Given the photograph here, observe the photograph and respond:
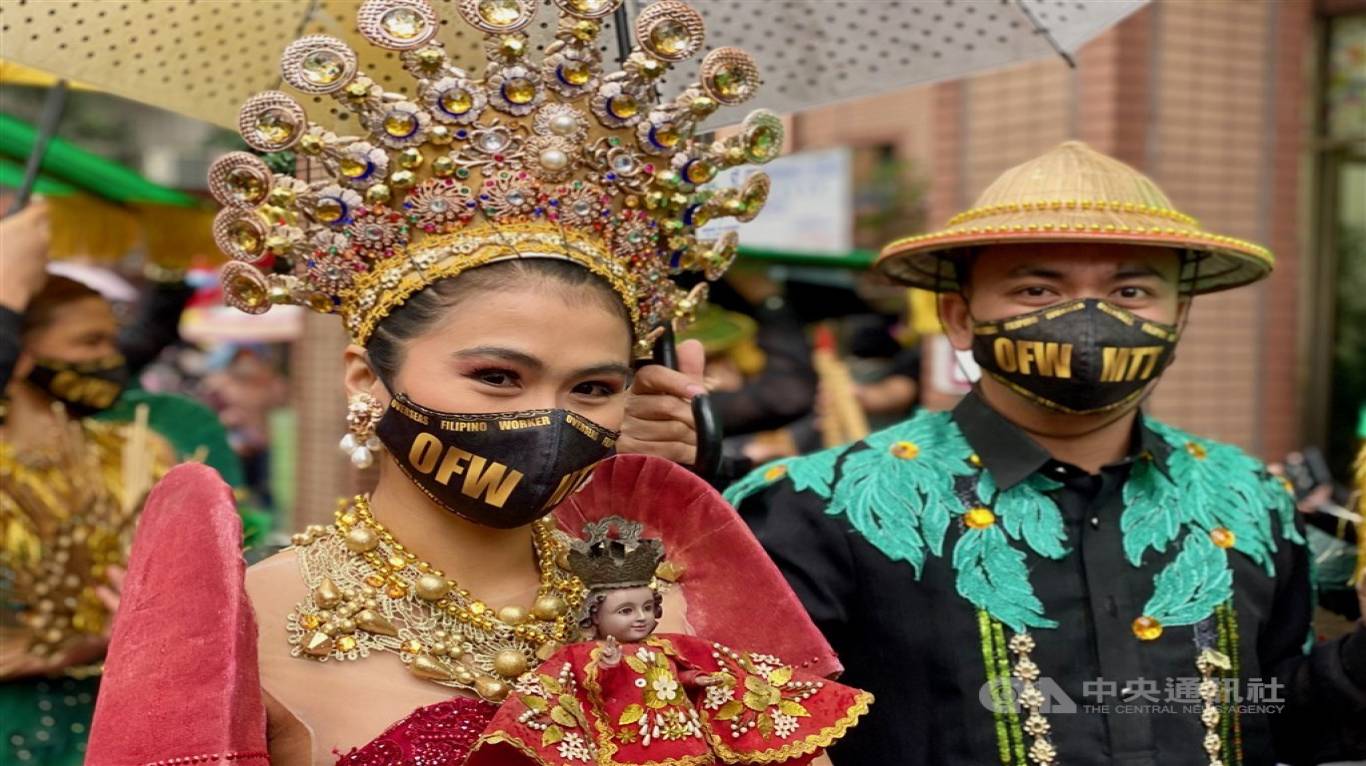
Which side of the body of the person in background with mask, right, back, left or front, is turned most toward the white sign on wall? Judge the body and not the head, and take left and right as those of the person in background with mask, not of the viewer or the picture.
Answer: left

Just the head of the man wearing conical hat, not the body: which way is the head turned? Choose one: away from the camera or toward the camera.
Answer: toward the camera

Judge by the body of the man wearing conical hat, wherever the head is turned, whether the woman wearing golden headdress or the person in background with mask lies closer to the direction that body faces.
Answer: the woman wearing golden headdress

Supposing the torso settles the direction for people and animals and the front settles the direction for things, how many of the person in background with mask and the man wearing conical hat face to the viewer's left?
0

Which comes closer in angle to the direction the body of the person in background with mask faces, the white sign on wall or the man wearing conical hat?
the man wearing conical hat

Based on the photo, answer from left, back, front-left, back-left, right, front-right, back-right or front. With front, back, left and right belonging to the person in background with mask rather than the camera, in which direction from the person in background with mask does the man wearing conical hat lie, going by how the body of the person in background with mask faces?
front

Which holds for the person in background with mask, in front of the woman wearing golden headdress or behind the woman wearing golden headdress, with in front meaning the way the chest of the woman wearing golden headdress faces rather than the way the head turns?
behind

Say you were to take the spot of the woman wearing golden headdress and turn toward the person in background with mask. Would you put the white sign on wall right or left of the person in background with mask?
right

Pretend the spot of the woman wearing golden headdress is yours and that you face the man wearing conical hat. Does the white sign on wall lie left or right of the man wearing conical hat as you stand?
left

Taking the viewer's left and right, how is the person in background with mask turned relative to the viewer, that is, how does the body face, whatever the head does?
facing the viewer and to the right of the viewer

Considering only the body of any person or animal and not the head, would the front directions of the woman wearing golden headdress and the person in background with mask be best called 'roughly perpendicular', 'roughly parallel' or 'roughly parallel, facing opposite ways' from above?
roughly parallel

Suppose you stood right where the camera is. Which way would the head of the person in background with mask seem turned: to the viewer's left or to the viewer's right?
to the viewer's right

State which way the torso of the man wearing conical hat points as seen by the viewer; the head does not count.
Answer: toward the camera

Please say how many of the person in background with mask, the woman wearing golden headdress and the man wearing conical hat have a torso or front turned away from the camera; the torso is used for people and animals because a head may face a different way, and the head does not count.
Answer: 0

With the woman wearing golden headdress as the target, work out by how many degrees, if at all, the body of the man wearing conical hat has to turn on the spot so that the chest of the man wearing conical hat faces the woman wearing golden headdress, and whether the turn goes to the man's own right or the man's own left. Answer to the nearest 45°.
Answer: approximately 45° to the man's own right
